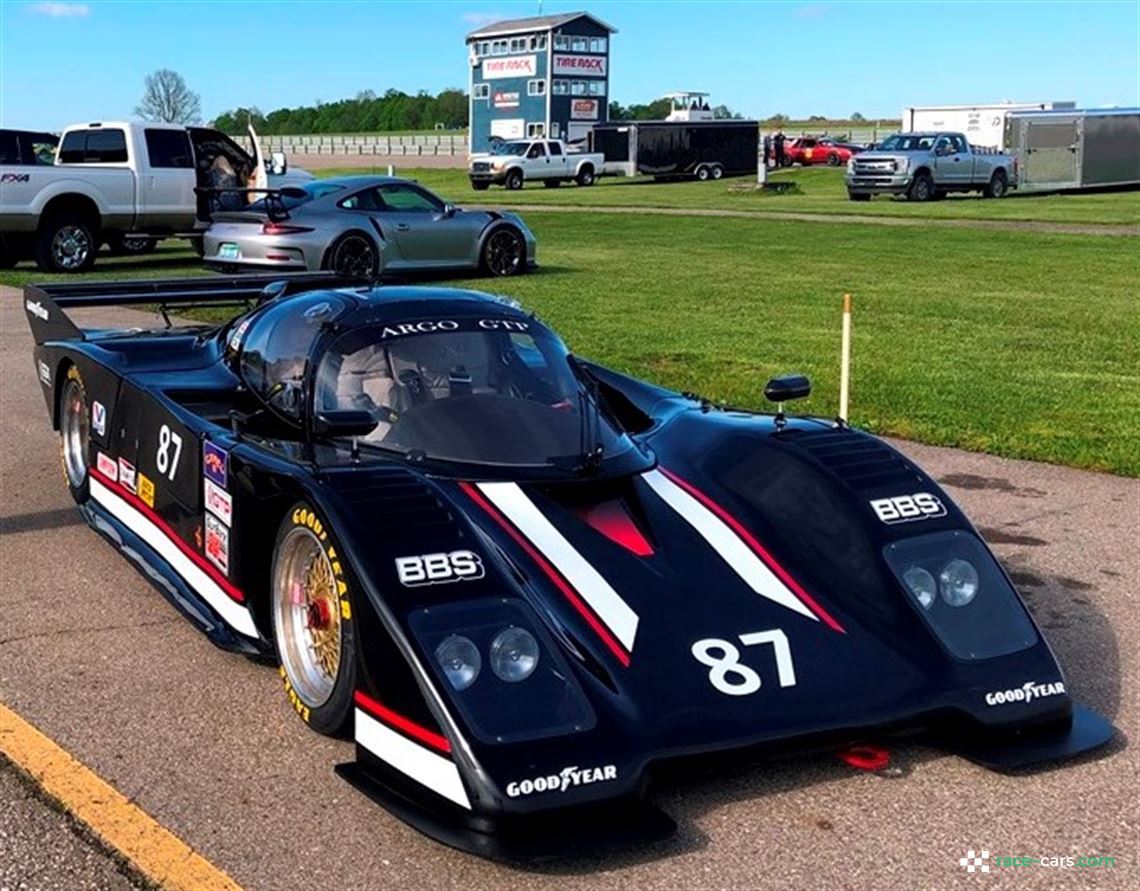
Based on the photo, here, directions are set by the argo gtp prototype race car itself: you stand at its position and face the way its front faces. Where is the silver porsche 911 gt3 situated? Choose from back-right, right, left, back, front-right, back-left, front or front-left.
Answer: back-left

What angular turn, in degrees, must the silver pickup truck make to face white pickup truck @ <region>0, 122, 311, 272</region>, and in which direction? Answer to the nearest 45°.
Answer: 0° — it already faces it

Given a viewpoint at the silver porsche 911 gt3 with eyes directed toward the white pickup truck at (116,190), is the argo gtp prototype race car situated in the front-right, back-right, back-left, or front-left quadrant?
back-left

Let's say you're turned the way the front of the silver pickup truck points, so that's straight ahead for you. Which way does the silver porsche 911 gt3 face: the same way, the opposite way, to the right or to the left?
the opposite way

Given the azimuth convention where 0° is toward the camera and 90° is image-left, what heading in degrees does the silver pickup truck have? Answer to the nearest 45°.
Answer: approximately 45°

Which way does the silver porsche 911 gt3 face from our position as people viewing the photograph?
facing away from the viewer and to the right of the viewer

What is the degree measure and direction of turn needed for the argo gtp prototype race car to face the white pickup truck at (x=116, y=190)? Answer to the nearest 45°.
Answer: approximately 135° to its left
